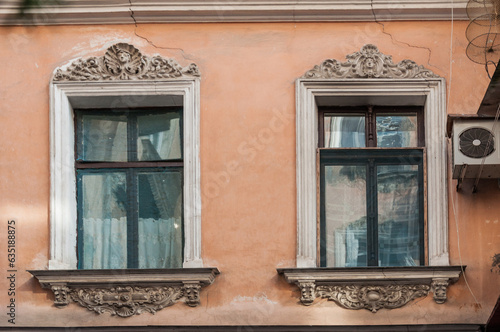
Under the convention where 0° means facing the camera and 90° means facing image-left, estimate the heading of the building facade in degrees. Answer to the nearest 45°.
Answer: approximately 0°
